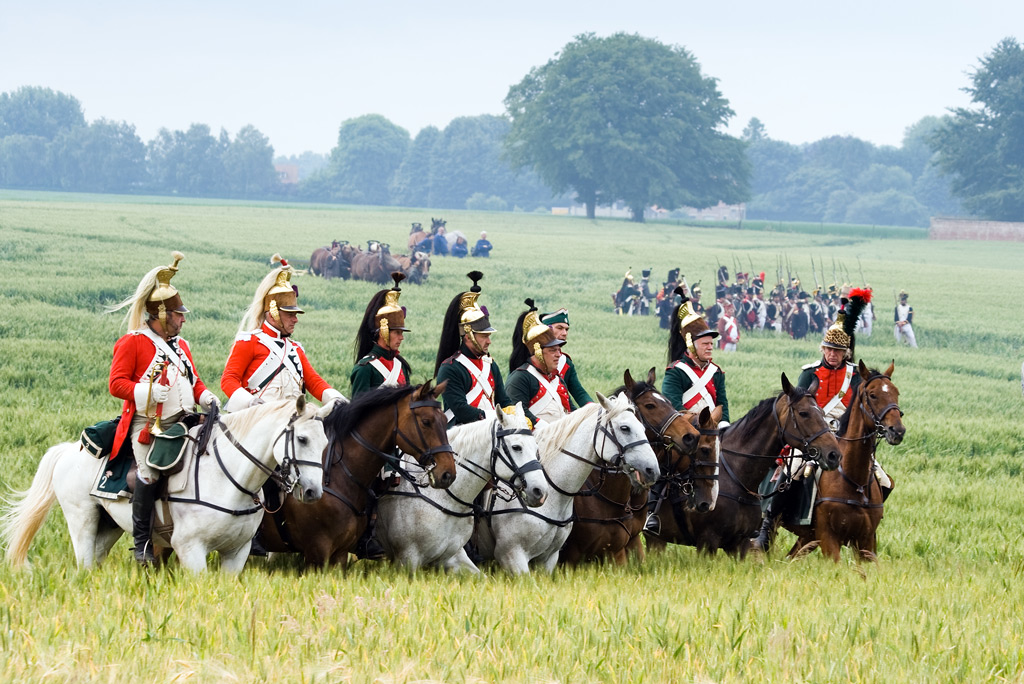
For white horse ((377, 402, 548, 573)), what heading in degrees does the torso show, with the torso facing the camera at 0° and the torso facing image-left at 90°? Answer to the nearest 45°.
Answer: approximately 315°

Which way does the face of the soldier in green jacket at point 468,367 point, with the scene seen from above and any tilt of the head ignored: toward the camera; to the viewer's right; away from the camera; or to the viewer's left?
to the viewer's right

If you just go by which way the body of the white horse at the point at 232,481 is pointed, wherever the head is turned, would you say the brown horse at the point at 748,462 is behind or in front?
in front

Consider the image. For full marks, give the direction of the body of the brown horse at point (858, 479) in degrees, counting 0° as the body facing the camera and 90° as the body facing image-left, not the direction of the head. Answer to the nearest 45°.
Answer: approximately 315°

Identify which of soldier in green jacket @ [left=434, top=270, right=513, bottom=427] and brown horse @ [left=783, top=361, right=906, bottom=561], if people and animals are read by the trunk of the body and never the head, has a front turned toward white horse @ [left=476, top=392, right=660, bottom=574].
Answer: the soldier in green jacket

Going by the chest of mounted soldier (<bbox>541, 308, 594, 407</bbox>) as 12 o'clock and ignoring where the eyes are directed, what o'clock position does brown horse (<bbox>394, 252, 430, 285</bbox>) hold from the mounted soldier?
The brown horse is roughly at 7 o'clock from the mounted soldier.

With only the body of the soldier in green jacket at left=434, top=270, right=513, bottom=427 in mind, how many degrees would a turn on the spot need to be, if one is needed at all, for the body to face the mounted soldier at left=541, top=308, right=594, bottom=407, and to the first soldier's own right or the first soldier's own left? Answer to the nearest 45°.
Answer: approximately 90° to the first soldier's own left

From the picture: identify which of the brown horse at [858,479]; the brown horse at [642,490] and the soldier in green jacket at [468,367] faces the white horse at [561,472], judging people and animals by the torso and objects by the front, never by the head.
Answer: the soldier in green jacket

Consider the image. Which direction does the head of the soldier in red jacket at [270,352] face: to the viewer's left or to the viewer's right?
to the viewer's right
